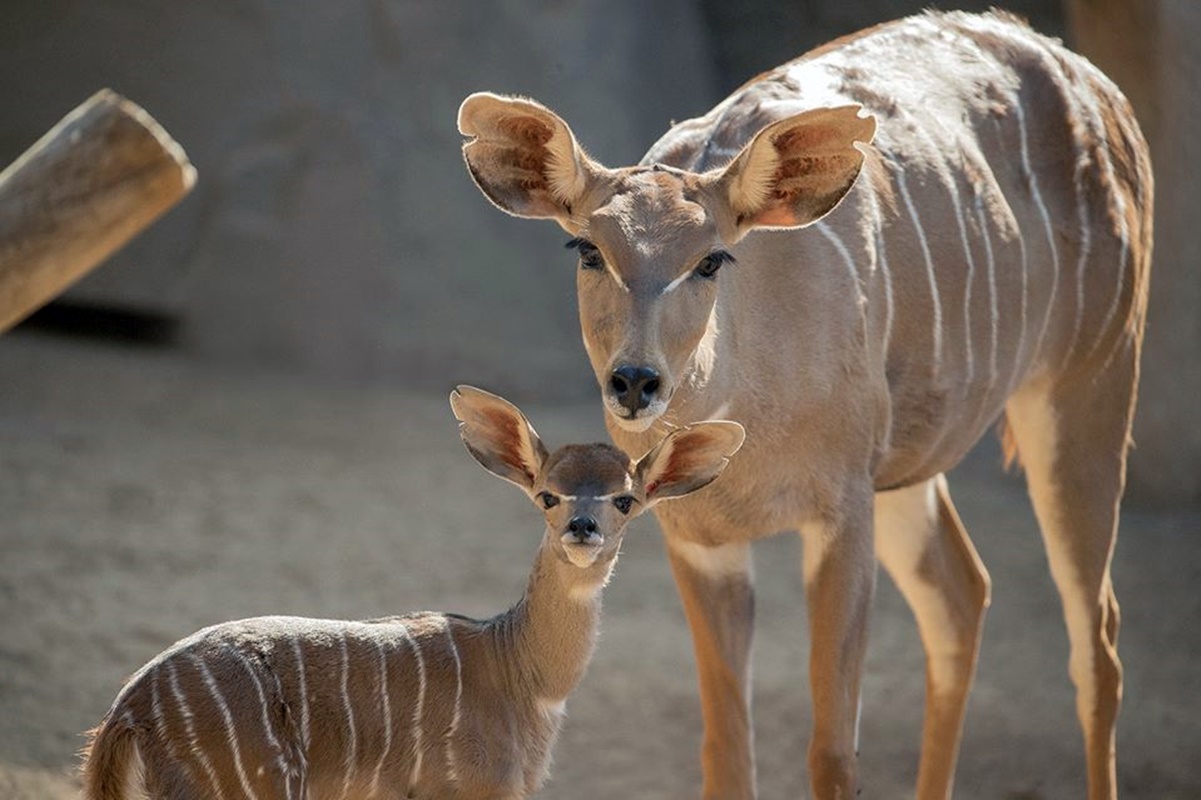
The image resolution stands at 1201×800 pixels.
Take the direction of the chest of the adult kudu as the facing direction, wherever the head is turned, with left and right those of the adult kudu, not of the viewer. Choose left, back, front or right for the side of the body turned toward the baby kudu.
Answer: front

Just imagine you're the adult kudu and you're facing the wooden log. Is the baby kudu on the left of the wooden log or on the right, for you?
left

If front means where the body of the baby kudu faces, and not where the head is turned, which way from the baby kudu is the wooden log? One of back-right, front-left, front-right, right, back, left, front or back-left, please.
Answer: back-left

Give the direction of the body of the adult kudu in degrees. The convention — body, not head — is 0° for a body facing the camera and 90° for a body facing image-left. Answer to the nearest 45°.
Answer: approximately 45°

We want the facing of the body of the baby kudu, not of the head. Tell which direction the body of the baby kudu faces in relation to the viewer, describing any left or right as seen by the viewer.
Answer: facing to the right of the viewer

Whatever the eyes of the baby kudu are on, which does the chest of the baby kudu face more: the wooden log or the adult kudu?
the adult kudu

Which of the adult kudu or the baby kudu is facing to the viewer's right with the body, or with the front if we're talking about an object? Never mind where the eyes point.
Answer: the baby kudu

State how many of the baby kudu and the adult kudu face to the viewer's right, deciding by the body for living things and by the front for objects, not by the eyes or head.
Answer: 1
